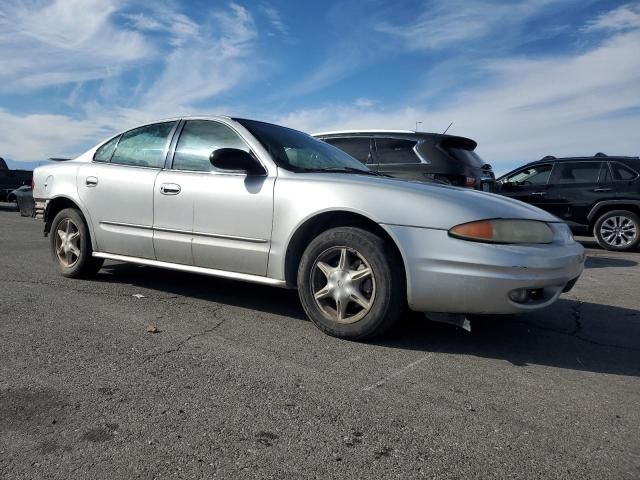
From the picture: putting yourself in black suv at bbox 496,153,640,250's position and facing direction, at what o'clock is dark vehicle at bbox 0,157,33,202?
The dark vehicle is roughly at 12 o'clock from the black suv.

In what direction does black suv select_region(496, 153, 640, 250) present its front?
to the viewer's left

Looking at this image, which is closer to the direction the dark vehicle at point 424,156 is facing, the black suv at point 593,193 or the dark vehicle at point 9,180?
the dark vehicle

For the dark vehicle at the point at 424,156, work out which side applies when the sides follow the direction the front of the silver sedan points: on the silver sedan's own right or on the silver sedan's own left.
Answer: on the silver sedan's own left

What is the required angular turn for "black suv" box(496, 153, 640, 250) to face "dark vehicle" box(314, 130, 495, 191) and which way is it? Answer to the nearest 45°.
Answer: approximately 45° to its left

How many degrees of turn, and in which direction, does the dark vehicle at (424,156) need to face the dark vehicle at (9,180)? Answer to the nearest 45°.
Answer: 0° — it already faces it

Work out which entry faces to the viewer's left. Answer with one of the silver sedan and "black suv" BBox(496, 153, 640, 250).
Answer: the black suv

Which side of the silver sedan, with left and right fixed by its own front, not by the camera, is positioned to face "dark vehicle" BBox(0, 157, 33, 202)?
back

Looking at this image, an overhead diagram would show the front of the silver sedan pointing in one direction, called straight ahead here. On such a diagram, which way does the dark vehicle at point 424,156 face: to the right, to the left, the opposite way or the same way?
the opposite way

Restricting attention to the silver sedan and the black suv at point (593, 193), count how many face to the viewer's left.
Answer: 1

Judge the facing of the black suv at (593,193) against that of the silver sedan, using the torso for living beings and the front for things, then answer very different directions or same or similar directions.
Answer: very different directions

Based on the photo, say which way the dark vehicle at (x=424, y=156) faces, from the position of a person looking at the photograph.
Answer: facing away from the viewer and to the left of the viewer

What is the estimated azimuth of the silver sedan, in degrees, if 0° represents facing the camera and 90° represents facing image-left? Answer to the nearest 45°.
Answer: approximately 315°

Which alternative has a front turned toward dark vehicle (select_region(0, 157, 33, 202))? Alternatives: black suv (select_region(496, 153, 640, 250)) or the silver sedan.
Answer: the black suv

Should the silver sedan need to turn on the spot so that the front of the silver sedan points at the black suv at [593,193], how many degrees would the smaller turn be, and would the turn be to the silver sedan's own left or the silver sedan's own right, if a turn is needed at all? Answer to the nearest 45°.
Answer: approximately 90° to the silver sedan's own left
